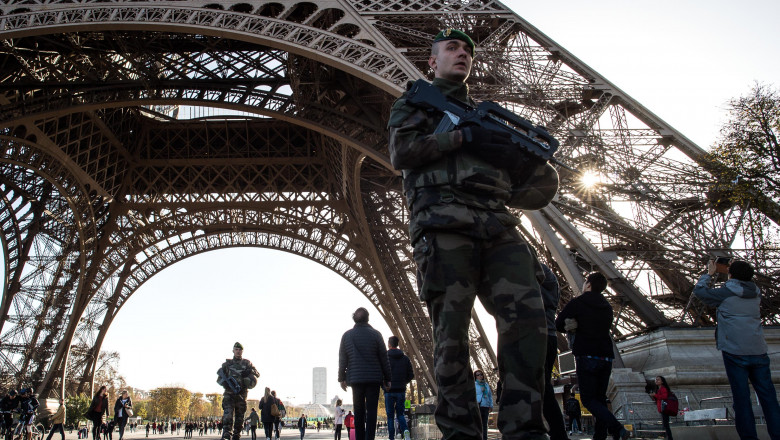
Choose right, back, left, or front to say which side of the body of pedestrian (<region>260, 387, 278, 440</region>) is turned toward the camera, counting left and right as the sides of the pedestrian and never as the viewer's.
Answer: back

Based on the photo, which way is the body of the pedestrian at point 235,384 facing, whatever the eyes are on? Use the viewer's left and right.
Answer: facing the viewer

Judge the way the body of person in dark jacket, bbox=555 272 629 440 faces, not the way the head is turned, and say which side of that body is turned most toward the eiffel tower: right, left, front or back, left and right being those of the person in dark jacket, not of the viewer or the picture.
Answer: front

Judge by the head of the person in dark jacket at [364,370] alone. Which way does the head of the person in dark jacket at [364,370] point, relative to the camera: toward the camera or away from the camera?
away from the camera

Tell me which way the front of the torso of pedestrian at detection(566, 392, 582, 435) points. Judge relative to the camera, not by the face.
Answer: away from the camera

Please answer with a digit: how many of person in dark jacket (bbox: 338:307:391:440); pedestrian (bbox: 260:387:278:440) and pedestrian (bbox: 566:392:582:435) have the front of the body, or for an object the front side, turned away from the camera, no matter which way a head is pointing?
3

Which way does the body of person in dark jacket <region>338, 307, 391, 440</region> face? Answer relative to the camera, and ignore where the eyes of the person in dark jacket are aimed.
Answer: away from the camera

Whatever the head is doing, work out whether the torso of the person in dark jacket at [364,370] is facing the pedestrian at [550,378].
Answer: no

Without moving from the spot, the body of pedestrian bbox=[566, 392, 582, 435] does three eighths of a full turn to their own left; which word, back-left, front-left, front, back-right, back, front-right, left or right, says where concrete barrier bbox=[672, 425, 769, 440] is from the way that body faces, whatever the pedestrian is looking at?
front-left

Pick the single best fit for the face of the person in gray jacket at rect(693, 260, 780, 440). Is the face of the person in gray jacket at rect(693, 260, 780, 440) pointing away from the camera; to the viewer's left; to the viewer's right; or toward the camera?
away from the camera

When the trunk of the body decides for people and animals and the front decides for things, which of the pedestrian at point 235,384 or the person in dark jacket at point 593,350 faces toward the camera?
the pedestrian

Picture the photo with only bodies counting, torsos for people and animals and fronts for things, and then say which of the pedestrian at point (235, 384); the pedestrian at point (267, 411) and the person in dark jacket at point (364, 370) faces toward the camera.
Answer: the pedestrian at point (235, 384)

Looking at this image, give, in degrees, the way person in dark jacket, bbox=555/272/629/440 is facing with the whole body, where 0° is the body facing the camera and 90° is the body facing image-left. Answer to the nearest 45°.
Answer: approximately 135°

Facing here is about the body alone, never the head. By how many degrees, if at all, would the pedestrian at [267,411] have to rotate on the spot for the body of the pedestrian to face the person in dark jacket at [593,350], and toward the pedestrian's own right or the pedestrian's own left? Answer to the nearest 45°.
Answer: approximately 180°
